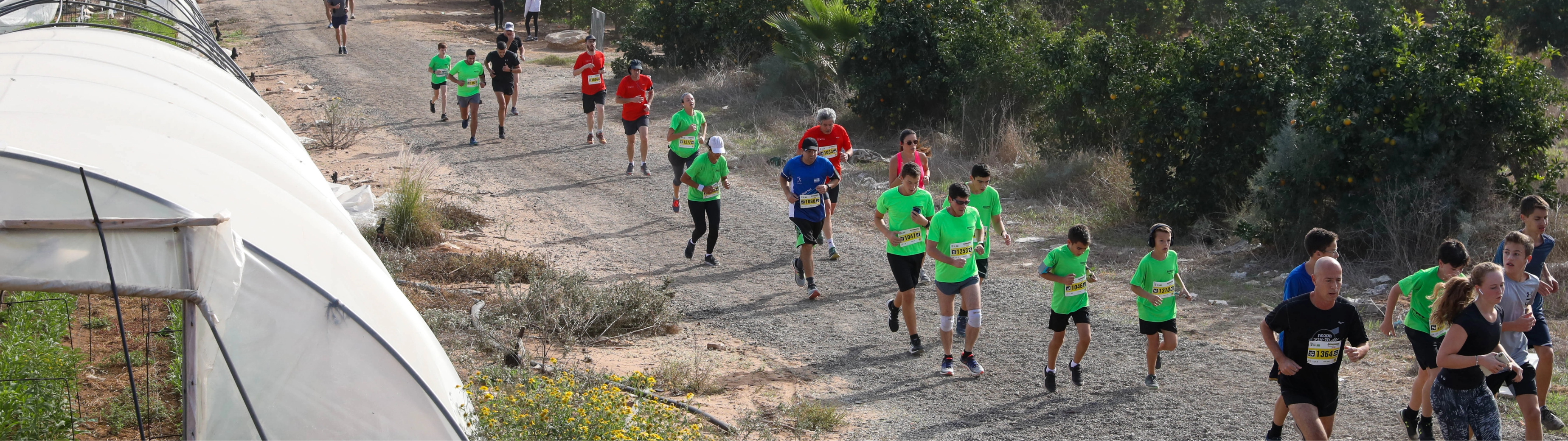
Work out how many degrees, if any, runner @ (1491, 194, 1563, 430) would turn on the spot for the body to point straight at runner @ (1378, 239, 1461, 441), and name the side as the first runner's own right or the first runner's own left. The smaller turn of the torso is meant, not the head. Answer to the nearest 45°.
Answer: approximately 90° to the first runner's own right

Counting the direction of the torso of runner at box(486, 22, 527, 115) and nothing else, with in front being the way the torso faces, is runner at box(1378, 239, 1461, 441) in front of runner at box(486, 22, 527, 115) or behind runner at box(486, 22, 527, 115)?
in front

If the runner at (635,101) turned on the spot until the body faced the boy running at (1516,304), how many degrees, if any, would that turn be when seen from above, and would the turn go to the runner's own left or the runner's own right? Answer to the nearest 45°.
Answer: approximately 45° to the runner's own left

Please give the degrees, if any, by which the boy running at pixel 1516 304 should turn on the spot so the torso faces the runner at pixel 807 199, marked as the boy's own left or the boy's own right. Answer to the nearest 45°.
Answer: approximately 135° to the boy's own right

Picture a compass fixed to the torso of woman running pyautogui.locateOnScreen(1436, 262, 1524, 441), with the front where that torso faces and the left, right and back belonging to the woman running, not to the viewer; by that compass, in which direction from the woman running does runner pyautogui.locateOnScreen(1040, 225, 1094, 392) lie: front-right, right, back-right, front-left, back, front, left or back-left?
back-right

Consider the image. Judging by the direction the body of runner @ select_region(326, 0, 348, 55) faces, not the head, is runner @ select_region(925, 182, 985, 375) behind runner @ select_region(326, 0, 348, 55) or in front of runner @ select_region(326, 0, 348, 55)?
in front

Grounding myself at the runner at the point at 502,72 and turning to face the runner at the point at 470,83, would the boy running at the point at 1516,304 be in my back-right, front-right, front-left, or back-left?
front-left

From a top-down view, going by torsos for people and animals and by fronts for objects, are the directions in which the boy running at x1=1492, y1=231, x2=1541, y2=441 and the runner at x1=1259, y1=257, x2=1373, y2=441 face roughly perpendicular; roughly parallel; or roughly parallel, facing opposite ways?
roughly parallel

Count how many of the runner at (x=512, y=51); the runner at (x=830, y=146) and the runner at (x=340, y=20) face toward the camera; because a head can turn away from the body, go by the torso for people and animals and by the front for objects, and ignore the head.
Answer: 3

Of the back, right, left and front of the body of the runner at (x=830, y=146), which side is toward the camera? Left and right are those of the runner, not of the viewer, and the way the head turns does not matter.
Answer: front

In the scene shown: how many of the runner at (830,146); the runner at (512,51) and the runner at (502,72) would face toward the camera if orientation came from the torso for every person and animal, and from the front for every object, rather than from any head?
3

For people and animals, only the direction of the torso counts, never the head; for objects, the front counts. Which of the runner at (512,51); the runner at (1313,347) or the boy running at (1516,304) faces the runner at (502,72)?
the runner at (512,51)

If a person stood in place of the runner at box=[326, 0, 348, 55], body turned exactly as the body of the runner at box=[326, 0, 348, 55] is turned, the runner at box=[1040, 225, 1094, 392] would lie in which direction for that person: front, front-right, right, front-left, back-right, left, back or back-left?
front

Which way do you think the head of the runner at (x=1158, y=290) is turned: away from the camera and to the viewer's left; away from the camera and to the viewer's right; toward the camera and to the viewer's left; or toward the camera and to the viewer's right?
toward the camera and to the viewer's right

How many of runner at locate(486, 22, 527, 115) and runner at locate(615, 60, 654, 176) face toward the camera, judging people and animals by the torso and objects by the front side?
2

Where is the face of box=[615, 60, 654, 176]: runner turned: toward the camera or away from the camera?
toward the camera

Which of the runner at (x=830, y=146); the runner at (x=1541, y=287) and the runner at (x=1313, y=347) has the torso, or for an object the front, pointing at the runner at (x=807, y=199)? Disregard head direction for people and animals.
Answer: the runner at (x=830, y=146)

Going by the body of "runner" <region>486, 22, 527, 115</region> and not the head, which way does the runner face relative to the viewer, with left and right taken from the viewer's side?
facing the viewer

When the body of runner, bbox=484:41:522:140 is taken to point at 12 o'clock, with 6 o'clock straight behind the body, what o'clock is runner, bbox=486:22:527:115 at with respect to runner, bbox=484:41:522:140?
runner, bbox=486:22:527:115 is roughly at 6 o'clock from runner, bbox=484:41:522:140.

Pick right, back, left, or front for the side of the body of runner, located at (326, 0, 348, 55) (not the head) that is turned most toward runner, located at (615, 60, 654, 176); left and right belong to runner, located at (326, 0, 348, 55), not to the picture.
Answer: front
